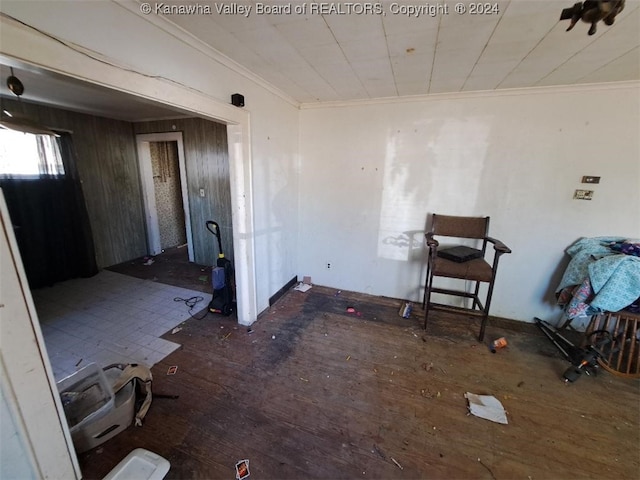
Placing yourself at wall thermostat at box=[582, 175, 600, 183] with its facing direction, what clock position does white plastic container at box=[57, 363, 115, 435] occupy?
The white plastic container is roughly at 1 o'clock from the wall thermostat.

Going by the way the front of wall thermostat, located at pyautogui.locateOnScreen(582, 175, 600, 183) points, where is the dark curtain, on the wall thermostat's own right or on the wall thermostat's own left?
on the wall thermostat's own right

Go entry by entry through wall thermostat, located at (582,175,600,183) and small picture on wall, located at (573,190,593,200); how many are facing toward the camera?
2

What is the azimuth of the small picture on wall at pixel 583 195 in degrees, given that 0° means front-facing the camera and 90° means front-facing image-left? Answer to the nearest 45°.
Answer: approximately 0°

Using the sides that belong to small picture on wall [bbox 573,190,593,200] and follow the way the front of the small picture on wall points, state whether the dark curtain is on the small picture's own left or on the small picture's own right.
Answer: on the small picture's own right
